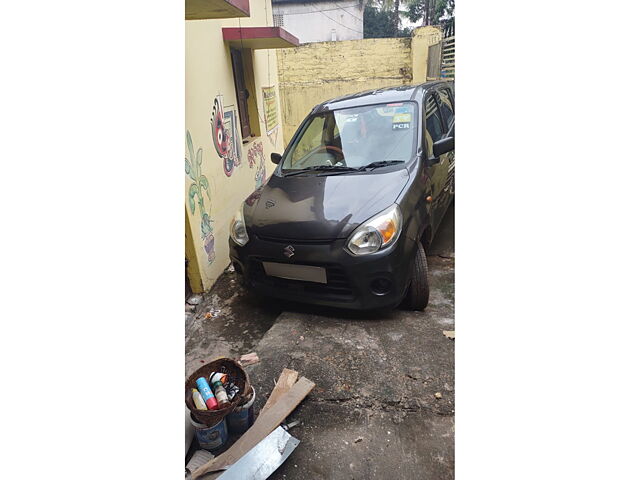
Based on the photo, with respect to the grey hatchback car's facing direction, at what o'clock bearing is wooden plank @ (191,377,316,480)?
The wooden plank is roughly at 11 o'clock from the grey hatchback car.

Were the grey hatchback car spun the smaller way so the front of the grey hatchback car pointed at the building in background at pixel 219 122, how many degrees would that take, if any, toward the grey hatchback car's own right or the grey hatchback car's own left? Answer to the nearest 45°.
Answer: approximately 90° to the grey hatchback car's own right

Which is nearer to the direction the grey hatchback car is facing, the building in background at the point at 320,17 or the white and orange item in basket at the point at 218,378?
the white and orange item in basket

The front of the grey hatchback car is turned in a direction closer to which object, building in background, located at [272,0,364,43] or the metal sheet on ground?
the metal sheet on ground

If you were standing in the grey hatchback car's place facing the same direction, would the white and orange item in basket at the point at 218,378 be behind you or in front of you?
in front

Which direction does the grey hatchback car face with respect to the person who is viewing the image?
facing the viewer and to the left of the viewer

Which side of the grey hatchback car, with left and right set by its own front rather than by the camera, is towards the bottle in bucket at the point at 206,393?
front

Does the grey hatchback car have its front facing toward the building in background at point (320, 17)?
no

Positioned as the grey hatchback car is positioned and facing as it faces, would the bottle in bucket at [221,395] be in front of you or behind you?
in front

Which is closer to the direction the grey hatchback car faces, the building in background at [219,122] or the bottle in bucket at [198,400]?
the bottle in bucket

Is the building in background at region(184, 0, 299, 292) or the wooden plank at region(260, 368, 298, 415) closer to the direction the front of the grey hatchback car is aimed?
the wooden plank

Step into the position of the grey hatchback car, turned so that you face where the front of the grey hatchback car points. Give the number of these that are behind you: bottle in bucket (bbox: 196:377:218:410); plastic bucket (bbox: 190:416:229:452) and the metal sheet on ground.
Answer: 0

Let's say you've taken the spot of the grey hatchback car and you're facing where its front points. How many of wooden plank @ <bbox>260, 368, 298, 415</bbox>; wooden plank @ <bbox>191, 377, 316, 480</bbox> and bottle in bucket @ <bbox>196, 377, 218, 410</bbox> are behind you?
0

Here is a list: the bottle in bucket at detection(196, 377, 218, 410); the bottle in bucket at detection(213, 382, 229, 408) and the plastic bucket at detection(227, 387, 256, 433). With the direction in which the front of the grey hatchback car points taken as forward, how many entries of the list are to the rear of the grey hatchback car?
0
